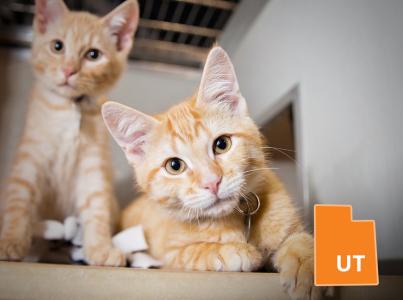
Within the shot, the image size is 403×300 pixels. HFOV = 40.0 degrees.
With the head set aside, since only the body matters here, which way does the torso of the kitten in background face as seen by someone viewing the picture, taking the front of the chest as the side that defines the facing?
toward the camera

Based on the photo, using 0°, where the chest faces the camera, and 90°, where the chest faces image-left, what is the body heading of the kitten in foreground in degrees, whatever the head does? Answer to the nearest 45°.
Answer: approximately 0°

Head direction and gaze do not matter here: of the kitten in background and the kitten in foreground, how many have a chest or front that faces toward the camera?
2

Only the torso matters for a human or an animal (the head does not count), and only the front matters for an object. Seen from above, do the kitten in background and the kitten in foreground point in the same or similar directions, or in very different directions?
same or similar directions
